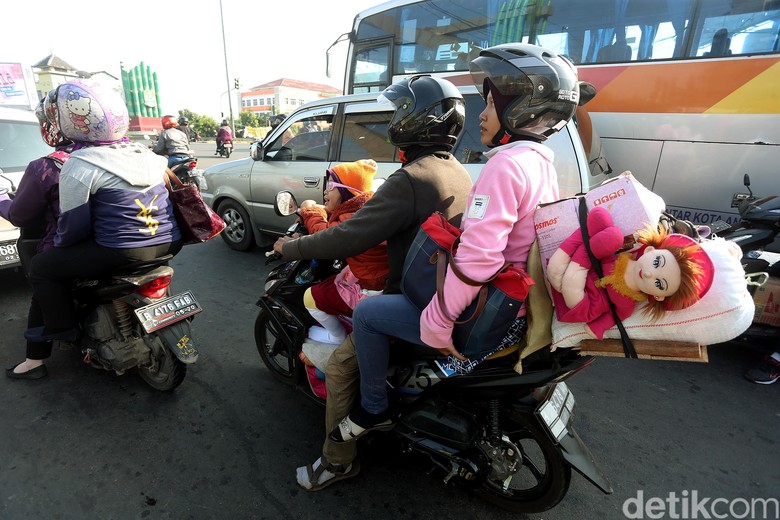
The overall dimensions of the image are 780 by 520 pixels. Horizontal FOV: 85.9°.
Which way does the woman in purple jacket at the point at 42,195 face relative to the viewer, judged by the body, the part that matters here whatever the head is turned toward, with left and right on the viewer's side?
facing to the left of the viewer

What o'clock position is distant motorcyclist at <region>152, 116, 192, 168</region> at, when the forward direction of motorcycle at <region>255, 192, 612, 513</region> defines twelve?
The distant motorcyclist is roughly at 12 o'clock from the motorcycle.

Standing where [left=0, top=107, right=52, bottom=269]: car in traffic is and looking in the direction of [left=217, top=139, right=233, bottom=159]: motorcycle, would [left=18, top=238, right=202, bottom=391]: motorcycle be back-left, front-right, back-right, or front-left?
back-right

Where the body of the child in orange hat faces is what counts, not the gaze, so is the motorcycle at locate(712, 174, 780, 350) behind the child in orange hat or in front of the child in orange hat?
behind

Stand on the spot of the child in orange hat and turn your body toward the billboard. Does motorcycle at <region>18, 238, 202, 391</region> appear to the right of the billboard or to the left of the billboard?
left

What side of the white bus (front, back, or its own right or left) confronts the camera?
left

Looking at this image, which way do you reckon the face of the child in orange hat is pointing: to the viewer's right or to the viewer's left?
to the viewer's left

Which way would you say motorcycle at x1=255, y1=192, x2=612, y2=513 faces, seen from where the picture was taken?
facing away from the viewer and to the left of the viewer

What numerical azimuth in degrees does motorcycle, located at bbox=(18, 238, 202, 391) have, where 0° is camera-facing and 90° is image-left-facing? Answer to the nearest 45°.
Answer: approximately 135°

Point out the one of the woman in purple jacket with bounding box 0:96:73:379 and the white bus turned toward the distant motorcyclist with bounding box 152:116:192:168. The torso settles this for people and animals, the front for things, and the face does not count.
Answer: the white bus
